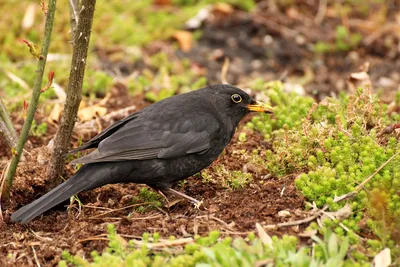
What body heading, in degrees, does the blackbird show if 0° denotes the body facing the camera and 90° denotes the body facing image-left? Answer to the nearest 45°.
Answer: approximately 270°

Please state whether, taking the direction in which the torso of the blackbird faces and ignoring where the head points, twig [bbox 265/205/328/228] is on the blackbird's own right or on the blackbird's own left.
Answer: on the blackbird's own right

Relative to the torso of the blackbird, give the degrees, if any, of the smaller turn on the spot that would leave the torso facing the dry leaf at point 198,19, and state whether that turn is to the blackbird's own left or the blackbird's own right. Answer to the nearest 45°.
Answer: approximately 90° to the blackbird's own left

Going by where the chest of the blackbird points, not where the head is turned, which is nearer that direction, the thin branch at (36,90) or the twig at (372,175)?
the twig

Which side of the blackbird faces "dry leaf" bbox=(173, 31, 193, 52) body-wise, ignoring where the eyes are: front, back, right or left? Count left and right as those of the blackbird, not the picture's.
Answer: left

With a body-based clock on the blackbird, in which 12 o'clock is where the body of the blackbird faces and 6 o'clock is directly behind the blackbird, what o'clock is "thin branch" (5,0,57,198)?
The thin branch is roughly at 6 o'clock from the blackbird.

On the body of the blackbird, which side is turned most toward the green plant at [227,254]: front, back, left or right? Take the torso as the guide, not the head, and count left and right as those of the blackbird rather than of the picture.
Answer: right

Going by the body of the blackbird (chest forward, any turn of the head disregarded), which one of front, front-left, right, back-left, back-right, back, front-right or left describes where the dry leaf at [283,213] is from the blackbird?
front-right

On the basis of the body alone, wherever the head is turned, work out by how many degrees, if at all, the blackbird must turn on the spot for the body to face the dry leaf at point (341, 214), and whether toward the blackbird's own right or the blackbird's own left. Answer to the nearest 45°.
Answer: approximately 45° to the blackbird's own right

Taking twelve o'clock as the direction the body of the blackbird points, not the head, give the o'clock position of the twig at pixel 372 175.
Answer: The twig is roughly at 1 o'clock from the blackbird.

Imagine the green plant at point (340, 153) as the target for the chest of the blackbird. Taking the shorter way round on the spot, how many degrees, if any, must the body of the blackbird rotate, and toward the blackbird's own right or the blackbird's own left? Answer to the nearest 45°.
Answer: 0° — it already faces it
